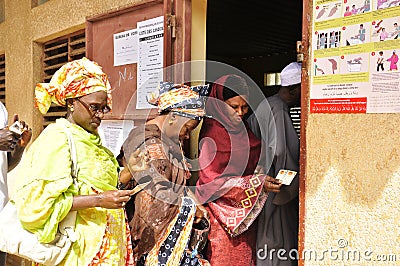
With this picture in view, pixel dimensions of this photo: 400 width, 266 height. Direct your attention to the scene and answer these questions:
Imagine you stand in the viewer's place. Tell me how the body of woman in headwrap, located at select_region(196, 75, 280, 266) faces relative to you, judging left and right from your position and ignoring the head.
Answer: facing the viewer and to the right of the viewer

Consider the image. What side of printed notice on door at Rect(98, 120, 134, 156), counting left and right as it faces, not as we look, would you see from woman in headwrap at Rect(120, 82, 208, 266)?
front

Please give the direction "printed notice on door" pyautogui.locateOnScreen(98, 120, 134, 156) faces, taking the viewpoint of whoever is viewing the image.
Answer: facing the viewer

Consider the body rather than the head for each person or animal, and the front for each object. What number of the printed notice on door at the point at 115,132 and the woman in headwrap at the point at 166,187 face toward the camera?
1
